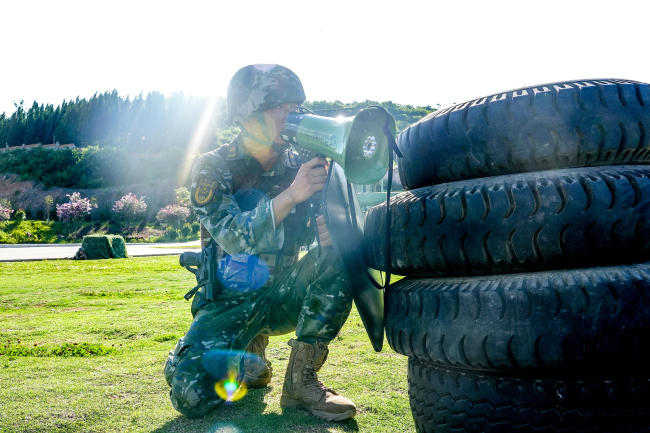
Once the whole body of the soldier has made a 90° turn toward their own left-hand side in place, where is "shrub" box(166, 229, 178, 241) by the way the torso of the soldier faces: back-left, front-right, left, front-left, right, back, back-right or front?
front-left

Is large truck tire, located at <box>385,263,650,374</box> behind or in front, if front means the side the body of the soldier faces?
in front

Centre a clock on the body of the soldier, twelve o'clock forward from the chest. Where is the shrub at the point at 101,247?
The shrub is roughly at 7 o'clock from the soldier.

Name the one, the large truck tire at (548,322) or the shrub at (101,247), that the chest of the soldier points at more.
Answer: the large truck tire

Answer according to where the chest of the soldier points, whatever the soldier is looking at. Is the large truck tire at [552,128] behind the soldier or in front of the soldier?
in front

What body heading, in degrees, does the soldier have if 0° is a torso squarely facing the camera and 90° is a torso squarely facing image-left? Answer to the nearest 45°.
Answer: approximately 315°

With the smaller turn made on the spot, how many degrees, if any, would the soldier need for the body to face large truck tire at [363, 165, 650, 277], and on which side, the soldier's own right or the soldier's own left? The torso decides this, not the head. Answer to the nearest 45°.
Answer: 0° — they already face it
